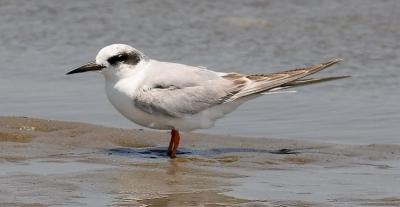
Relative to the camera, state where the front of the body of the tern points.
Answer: to the viewer's left
